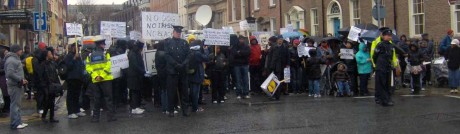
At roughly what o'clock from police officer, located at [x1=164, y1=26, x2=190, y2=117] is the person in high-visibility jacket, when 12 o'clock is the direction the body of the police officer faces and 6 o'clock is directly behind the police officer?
The person in high-visibility jacket is roughly at 3 o'clock from the police officer.

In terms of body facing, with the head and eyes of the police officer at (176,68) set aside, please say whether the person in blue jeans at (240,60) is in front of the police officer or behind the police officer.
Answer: behind

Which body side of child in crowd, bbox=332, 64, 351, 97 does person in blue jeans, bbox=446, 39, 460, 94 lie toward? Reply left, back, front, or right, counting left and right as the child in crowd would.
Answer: left

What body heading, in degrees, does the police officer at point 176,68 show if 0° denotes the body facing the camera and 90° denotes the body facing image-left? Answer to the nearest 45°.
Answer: approximately 0°

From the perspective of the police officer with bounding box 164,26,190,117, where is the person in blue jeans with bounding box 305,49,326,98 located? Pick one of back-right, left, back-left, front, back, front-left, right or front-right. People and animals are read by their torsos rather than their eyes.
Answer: back-left

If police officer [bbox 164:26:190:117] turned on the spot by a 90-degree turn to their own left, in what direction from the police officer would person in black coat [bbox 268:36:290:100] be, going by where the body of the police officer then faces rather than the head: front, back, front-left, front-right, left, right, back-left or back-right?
front-left
